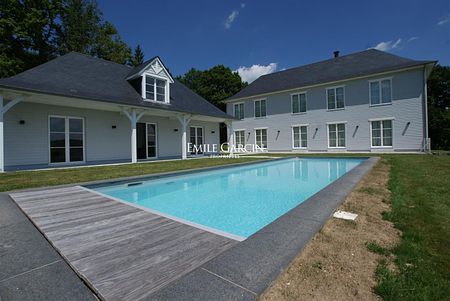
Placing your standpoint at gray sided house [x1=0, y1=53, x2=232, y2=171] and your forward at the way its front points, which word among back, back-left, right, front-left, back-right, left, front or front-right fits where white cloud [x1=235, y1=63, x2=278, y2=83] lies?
left

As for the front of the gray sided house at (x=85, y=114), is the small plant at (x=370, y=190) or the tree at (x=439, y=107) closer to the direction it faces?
the small plant

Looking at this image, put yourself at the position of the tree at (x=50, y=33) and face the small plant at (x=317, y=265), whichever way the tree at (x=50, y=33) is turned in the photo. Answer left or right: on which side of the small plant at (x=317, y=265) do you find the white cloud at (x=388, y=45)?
left

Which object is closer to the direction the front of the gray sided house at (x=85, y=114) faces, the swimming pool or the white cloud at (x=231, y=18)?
the swimming pool

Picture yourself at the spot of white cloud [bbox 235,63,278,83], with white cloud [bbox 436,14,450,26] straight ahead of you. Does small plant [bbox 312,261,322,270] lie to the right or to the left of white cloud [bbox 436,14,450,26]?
right

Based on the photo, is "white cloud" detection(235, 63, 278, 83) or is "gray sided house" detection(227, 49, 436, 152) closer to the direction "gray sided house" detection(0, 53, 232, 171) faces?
the gray sided house

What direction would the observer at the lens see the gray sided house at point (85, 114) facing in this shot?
facing the viewer and to the right of the viewer

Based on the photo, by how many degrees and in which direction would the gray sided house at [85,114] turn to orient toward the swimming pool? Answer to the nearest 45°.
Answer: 0° — it already faces it

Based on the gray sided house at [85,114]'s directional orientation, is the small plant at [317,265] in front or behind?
in front

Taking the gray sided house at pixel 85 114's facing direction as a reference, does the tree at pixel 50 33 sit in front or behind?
behind
